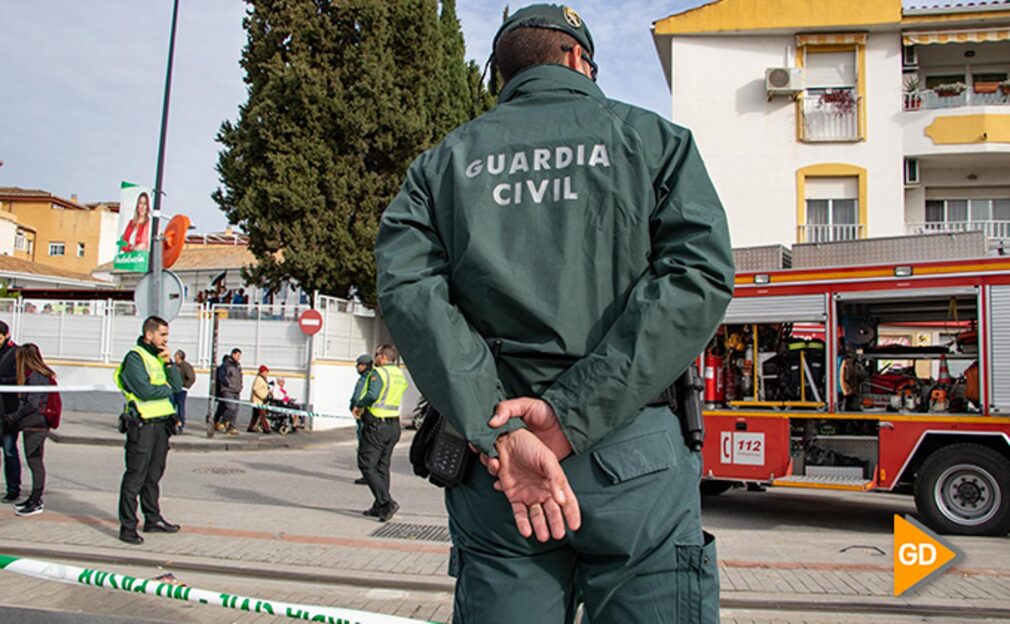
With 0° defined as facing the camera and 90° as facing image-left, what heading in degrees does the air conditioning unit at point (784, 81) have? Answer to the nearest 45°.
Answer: approximately 0°

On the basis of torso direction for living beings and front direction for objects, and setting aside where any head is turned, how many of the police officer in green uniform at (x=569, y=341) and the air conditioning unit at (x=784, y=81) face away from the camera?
1

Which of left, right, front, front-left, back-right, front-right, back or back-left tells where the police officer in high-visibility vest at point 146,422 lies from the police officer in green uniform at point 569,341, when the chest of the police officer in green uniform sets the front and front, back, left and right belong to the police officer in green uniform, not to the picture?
front-left

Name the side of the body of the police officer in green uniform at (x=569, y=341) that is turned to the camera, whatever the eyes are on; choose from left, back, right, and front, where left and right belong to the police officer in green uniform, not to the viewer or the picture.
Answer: back

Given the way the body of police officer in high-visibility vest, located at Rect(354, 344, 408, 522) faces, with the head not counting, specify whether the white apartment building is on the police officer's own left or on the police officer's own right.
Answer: on the police officer's own right

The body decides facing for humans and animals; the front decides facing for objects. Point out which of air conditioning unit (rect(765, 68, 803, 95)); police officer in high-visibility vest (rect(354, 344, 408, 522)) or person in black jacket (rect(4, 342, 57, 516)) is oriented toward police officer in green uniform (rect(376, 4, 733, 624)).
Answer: the air conditioning unit

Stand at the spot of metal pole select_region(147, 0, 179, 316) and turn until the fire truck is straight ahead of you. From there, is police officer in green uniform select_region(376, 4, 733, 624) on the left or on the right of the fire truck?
right

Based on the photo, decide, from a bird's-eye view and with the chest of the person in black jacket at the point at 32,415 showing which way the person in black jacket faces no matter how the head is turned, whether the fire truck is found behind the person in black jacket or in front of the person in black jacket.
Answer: behind

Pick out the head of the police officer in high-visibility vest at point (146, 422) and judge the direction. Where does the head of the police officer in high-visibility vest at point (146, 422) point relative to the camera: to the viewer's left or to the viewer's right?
to the viewer's right

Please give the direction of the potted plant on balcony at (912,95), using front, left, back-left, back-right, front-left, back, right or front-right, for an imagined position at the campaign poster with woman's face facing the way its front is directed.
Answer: left

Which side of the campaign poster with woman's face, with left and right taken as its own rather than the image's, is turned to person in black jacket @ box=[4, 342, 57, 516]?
front

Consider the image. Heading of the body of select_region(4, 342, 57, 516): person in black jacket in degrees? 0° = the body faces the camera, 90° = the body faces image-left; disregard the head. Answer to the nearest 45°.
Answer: approximately 90°

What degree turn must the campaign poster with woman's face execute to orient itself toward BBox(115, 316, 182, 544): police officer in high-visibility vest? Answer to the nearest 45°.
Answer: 0° — it already faces them

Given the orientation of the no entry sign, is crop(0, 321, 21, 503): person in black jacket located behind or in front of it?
in front

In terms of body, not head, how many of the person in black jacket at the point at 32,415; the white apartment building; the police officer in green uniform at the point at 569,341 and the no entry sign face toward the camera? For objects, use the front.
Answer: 2

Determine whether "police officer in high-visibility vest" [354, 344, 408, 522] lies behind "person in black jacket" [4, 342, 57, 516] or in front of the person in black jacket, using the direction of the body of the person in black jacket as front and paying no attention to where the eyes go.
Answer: behind
